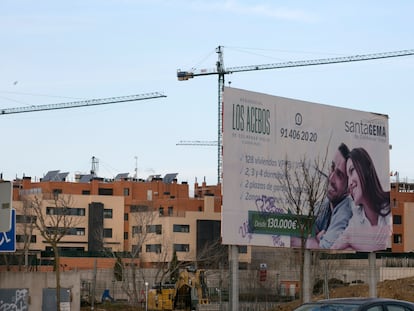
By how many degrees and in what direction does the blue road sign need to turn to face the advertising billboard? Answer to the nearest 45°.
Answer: approximately 135° to its left

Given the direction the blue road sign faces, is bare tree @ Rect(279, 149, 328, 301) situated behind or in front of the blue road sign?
behind

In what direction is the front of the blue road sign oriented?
toward the camera

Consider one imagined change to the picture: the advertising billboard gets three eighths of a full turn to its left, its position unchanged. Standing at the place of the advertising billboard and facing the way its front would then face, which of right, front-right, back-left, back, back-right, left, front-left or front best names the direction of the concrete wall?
left

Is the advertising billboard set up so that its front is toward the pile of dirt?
no

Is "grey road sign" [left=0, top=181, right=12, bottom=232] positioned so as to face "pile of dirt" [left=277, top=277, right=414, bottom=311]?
no
